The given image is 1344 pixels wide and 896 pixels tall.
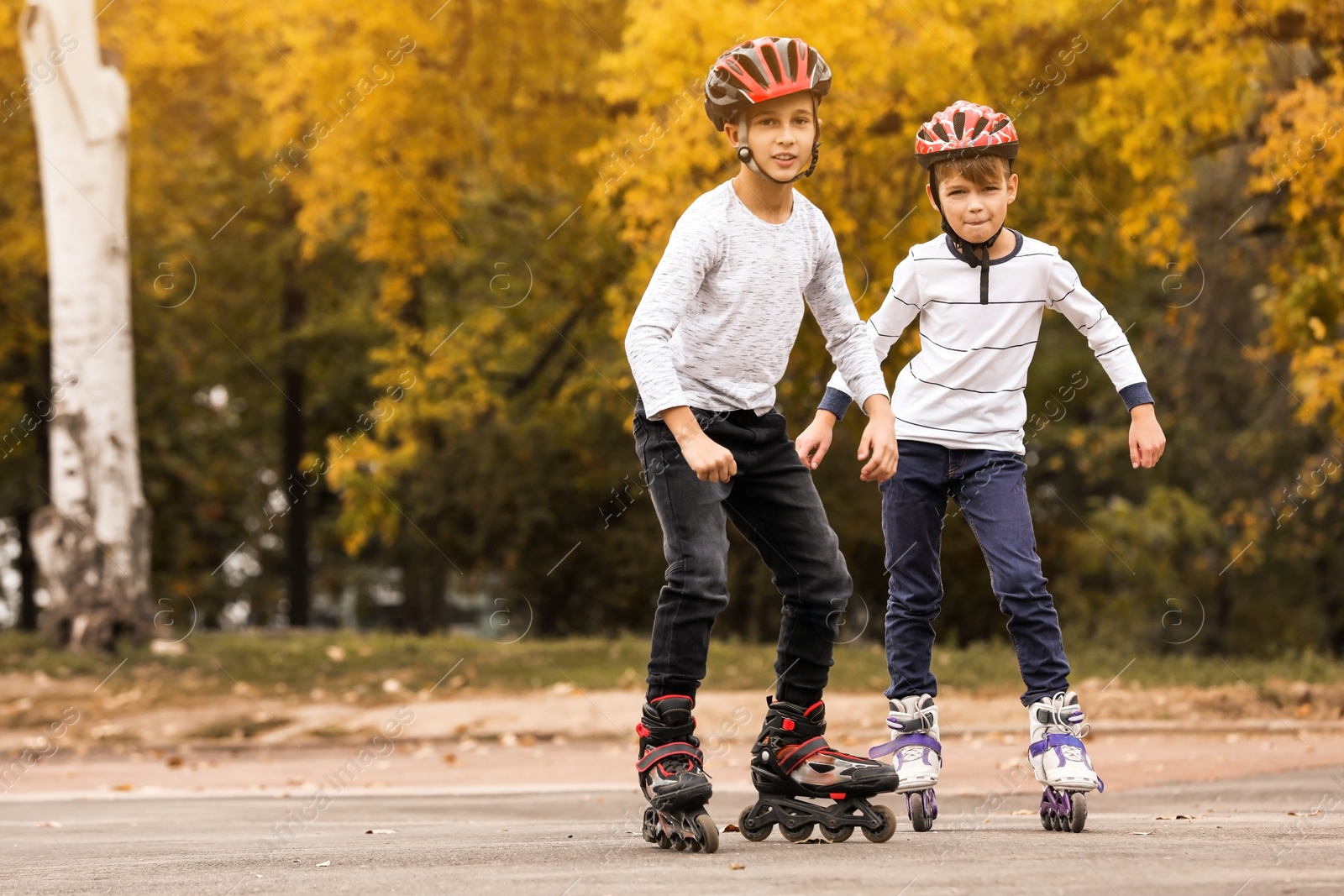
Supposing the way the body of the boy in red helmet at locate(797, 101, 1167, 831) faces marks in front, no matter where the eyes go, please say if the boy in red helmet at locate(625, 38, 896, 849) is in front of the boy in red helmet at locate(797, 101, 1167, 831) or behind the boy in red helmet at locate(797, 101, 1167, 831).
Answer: in front

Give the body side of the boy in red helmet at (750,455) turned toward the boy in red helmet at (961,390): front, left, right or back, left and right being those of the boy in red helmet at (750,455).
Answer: left

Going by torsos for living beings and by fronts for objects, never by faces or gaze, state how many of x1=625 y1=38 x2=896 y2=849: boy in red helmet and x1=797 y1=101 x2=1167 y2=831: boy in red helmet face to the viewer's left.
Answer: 0

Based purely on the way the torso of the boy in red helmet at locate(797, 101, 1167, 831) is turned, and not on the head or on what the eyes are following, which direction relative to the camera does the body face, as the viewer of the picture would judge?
toward the camera

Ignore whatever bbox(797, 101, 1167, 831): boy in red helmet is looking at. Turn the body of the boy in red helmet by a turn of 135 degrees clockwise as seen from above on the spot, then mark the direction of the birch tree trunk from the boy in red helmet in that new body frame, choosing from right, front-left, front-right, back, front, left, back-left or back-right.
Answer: front

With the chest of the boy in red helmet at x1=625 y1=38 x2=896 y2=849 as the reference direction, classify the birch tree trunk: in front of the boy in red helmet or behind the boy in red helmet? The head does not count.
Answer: behind

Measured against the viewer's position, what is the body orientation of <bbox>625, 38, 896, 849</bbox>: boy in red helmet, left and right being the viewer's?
facing the viewer and to the right of the viewer

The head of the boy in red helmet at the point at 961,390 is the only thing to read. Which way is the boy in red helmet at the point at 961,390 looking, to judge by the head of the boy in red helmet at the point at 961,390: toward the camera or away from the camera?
toward the camera
